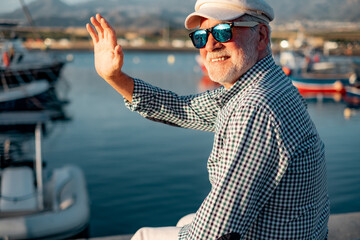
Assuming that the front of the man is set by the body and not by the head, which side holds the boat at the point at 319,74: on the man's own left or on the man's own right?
on the man's own right

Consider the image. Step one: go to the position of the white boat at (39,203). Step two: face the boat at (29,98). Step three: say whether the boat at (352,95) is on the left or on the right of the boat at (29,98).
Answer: right

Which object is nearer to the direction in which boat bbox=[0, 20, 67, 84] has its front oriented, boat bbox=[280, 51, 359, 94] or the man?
the boat

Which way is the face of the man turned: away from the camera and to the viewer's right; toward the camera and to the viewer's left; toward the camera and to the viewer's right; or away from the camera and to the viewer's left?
toward the camera and to the viewer's left

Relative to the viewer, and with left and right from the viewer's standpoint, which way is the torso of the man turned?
facing to the left of the viewer

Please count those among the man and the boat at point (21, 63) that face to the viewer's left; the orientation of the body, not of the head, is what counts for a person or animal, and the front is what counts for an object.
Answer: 1

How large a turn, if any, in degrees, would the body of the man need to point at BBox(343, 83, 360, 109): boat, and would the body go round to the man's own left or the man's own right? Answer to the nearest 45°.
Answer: approximately 90° to the man's own right
